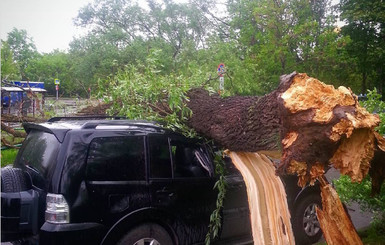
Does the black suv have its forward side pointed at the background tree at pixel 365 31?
yes

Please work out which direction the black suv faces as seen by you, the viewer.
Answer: facing away from the viewer and to the right of the viewer
